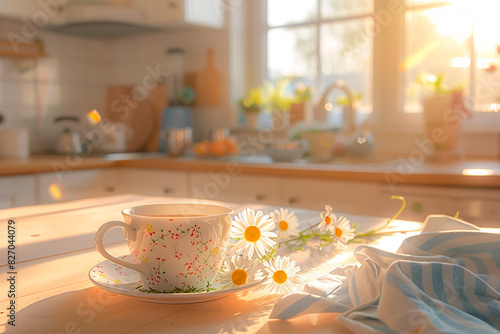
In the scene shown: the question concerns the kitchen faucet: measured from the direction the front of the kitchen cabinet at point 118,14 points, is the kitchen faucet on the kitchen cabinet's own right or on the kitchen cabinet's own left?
on the kitchen cabinet's own left

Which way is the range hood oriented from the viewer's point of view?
toward the camera

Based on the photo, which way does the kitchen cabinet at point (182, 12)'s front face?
toward the camera

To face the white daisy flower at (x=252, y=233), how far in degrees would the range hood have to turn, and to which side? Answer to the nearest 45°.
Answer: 0° — it already faces it

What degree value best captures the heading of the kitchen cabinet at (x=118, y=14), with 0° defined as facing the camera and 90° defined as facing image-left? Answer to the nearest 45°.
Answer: approximately 0°

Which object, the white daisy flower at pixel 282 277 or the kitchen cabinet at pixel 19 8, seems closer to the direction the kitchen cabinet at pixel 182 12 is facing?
the white daisy flower

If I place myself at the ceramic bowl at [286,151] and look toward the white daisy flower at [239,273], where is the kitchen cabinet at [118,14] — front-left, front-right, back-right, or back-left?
back-right

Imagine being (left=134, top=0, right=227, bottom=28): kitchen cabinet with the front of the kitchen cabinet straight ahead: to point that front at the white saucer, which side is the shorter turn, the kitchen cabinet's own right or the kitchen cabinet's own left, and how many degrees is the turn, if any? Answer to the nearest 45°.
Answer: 0° — it already faces it

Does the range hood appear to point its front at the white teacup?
yes

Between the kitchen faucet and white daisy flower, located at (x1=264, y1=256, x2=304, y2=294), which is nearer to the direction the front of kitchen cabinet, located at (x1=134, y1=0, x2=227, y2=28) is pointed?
the white daisy flower
